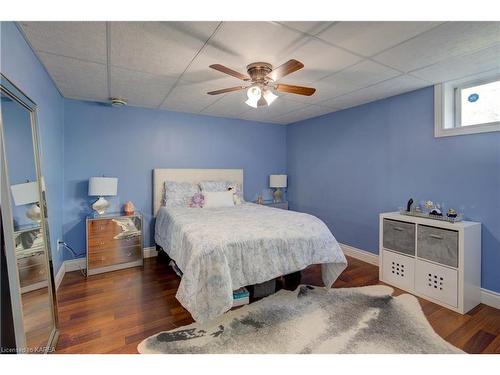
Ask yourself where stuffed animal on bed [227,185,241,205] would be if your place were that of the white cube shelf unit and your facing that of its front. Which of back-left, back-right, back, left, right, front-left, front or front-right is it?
front-right

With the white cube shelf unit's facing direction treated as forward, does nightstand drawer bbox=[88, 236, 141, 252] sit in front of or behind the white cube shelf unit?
in front

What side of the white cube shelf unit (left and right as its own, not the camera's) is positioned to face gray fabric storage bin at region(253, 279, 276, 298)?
front

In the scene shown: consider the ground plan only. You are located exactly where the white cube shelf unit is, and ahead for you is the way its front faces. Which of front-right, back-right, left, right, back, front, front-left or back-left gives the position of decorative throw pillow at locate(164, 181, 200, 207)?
front-right

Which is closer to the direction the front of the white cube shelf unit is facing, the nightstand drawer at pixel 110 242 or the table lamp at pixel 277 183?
the nightstand drawer

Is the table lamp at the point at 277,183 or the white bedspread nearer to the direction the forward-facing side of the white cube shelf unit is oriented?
the white bedspread

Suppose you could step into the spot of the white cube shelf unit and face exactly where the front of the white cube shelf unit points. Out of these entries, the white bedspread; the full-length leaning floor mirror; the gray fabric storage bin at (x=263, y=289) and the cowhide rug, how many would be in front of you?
4

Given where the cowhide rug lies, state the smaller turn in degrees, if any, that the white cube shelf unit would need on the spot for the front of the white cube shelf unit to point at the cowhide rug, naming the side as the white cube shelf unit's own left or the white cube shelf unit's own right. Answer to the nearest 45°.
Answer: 0° — it already faces it

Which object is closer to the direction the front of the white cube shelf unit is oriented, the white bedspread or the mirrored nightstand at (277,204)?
the white bedspread

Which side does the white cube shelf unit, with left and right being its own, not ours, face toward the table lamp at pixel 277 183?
right

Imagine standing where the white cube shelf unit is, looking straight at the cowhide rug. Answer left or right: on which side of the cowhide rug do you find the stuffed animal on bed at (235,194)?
right

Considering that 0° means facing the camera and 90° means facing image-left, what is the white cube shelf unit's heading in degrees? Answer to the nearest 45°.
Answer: approximately 45°

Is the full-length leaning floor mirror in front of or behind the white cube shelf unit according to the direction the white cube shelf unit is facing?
in front
